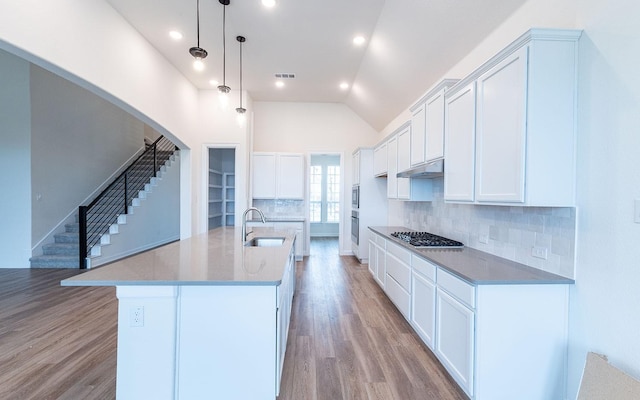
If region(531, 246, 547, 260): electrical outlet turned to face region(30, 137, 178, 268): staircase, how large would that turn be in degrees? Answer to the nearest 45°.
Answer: approximately 45° to its right

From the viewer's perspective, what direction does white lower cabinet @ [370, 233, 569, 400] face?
to the viewer's left

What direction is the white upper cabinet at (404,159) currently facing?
to the viewer's left

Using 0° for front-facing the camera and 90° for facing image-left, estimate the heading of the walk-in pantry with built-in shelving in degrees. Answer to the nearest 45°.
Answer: approximately 0°

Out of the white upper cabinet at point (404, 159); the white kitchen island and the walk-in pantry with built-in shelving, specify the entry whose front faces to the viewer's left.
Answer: the white upper cabinet

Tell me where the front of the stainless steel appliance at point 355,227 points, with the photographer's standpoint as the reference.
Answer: facing to the left of the viewer

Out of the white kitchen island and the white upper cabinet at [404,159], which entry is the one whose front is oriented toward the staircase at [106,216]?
the white upper cabinet
